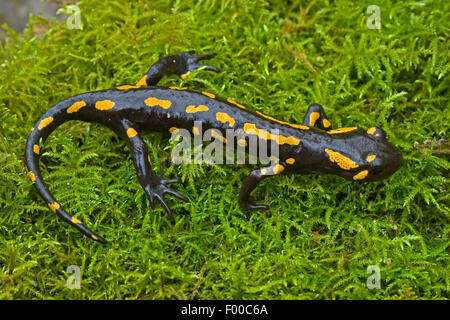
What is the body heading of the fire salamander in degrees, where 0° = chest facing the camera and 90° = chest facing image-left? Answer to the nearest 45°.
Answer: approximately 270°
